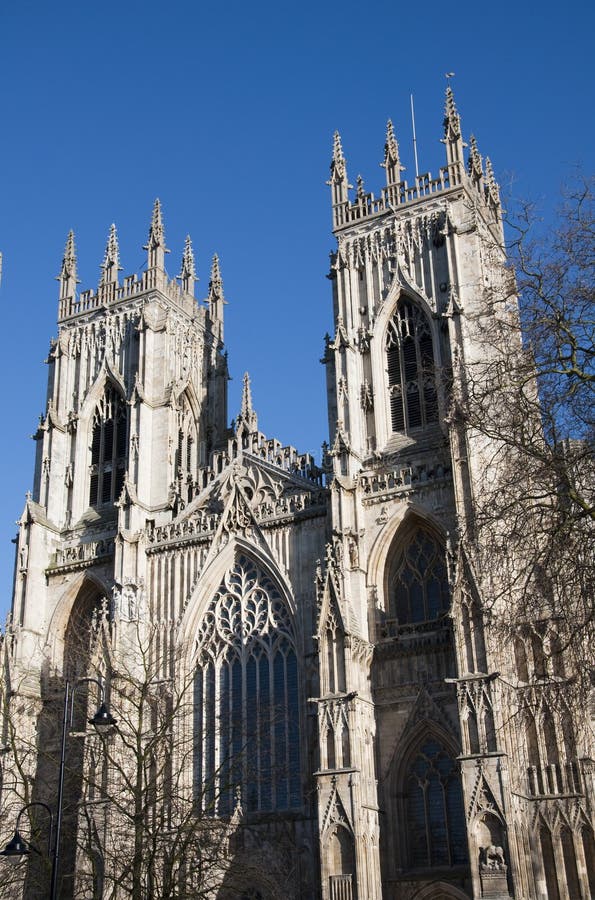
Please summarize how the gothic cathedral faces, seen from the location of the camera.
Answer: facing the viewer and to the left of the viewer
